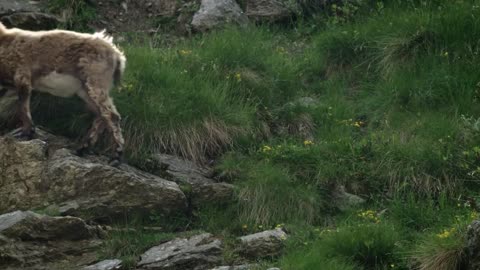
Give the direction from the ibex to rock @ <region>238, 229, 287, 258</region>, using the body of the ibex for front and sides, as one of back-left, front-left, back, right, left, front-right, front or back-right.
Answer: back-left

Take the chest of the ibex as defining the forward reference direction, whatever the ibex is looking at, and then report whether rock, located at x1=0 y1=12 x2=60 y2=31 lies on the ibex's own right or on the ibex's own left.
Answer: on the ibex's own right

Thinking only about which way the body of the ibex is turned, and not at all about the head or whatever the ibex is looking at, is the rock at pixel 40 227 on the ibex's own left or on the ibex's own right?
on the ibex's own left

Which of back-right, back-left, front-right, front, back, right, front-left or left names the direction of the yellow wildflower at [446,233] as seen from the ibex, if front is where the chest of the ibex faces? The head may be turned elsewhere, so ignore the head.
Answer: back-left

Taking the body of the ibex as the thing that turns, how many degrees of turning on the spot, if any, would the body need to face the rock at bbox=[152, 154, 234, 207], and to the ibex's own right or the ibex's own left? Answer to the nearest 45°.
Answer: approximately 135° to the ibex's own left

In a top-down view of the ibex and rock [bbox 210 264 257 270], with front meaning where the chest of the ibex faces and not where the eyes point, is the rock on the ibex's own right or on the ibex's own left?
on the ibex's own left

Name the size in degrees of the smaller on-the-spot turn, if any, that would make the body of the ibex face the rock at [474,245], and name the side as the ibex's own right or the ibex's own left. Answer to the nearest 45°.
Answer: approximately 135° to the ibex's own left

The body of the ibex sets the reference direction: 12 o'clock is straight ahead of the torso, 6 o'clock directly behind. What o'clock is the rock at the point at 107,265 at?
The rock is roughly at 9 o'clock from the ibex.

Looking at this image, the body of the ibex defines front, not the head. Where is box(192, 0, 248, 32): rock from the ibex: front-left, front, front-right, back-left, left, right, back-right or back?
back-right

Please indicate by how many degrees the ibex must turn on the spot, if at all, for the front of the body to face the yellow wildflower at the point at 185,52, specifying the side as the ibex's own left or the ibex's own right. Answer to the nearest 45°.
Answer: approximately 135° to the ibex's own right

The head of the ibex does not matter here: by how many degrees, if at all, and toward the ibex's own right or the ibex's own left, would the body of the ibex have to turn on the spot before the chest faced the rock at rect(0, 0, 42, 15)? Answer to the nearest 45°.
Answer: approximately 90° to the ibex's own right

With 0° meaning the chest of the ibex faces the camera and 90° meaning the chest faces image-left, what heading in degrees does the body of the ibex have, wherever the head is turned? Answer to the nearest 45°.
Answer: approximately 90°

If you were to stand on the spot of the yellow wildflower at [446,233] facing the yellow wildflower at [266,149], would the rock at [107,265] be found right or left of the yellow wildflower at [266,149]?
left

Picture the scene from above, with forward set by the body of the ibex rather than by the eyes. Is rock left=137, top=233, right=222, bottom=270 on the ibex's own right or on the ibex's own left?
on the ibex's own left
